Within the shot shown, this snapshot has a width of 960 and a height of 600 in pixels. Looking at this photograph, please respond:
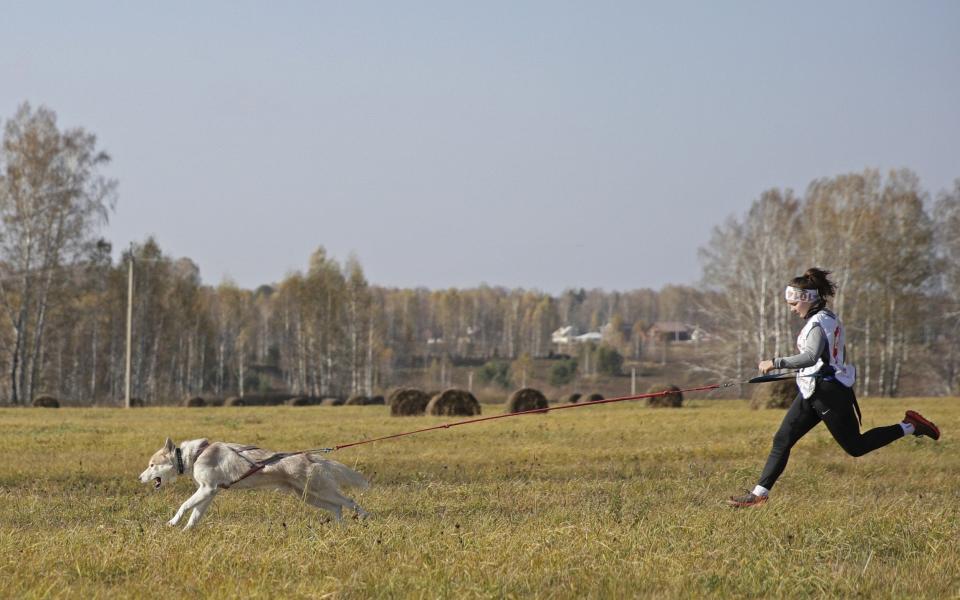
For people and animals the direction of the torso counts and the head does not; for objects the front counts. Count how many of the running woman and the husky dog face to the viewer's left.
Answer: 2

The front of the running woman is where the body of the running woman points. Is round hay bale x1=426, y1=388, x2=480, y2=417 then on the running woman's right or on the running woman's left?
on the running woman's right

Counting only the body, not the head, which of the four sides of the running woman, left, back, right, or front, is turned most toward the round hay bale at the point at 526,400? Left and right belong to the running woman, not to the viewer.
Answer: right

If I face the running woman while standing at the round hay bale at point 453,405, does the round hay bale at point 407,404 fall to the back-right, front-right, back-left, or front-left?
back-right

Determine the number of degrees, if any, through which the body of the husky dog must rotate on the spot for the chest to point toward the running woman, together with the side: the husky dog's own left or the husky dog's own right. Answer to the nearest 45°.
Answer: approximately 180°

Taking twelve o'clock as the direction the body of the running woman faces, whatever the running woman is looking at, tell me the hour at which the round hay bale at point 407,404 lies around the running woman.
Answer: The round hay bale is roughly at 2 o'clock from the running woman.

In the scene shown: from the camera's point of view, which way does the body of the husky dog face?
to the viewer's left

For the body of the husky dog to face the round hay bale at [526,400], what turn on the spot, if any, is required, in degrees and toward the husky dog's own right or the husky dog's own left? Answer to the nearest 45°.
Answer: approximately 90° to the husky dog's own right

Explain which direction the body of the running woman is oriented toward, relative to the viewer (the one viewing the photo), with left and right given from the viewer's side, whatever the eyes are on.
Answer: facing to the left of the viewer
